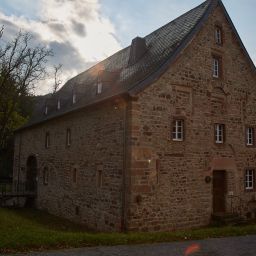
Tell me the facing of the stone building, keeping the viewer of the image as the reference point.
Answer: facing the viewer and to the right of the viewer
